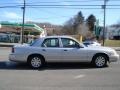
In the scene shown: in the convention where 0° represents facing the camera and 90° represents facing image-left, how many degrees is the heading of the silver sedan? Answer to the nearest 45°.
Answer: approximately 270°
